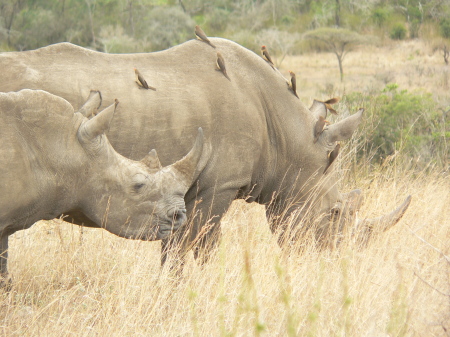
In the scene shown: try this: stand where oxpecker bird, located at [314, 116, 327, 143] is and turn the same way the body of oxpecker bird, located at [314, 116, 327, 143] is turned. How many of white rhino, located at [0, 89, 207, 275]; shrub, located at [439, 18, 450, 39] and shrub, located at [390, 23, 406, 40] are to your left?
2

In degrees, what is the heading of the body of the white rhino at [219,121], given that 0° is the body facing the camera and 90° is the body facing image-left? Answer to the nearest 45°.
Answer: approximately 270°

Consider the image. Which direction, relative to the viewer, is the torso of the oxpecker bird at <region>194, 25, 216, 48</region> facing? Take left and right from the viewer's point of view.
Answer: facing to the left of the viewer

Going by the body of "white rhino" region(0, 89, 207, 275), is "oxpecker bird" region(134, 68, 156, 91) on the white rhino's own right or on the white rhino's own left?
on the white rhino's own left

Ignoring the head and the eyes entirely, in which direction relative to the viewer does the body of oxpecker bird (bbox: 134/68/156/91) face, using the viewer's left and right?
facing to the left of the viewer

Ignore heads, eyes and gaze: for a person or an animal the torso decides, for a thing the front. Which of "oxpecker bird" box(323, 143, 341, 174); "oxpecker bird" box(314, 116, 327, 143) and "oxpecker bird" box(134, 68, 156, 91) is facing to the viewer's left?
"oxpecker bird" box(134, 68, 156, 91)
